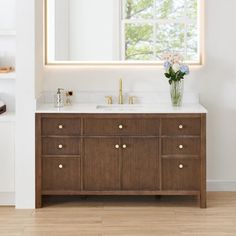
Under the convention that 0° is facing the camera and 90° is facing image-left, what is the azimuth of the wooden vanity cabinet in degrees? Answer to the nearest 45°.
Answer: approximately 0°

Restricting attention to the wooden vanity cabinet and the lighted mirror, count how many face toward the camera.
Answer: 2

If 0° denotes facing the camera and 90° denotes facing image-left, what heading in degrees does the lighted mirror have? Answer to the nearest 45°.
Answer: approximately 0°
